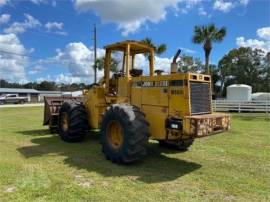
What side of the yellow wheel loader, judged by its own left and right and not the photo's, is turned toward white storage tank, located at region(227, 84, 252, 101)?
right

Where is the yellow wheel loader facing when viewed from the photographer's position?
facing away from the viewer and to the left of the viewer

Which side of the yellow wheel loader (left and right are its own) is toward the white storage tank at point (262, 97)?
right

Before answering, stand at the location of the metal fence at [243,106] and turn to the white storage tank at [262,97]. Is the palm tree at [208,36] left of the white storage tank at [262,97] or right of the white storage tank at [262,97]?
left

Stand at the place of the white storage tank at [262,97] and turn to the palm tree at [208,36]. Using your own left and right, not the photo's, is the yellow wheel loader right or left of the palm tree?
left

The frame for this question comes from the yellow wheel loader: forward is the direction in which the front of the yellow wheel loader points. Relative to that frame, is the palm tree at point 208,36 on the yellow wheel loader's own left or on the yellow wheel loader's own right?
on the yellow wheel loader's own right

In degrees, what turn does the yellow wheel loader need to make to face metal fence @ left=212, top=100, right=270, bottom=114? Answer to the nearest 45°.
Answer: approximately 90° to its right
